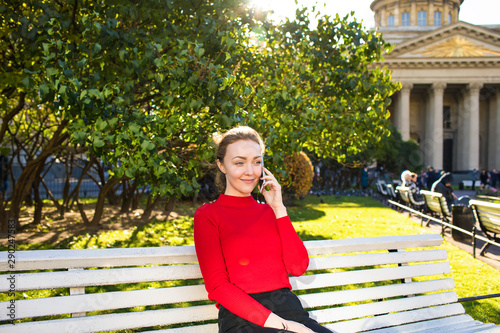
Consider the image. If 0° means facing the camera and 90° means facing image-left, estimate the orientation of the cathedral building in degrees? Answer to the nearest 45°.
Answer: approximately 0°

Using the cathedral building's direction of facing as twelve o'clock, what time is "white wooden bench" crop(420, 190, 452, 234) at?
The white wooden bench is roughly at 12 o'clock from the cathedral building.

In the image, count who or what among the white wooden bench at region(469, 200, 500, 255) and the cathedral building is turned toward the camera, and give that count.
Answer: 1

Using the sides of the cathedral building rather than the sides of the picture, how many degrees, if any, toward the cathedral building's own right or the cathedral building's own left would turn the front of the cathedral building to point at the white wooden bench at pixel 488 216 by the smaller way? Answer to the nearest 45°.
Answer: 0° — it already faces it

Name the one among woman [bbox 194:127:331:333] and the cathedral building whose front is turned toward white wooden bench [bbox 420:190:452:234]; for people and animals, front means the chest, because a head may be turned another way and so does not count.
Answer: the cathedral building

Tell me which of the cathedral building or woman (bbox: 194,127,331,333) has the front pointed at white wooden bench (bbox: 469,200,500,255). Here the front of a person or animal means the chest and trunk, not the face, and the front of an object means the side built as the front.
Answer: the cathedral building

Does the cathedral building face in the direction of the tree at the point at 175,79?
yes

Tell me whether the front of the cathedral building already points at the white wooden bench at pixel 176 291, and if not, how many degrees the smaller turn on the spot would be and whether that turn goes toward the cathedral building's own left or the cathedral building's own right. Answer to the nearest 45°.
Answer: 0° — it already faces it

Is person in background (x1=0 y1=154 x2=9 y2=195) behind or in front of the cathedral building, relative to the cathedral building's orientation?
in front
